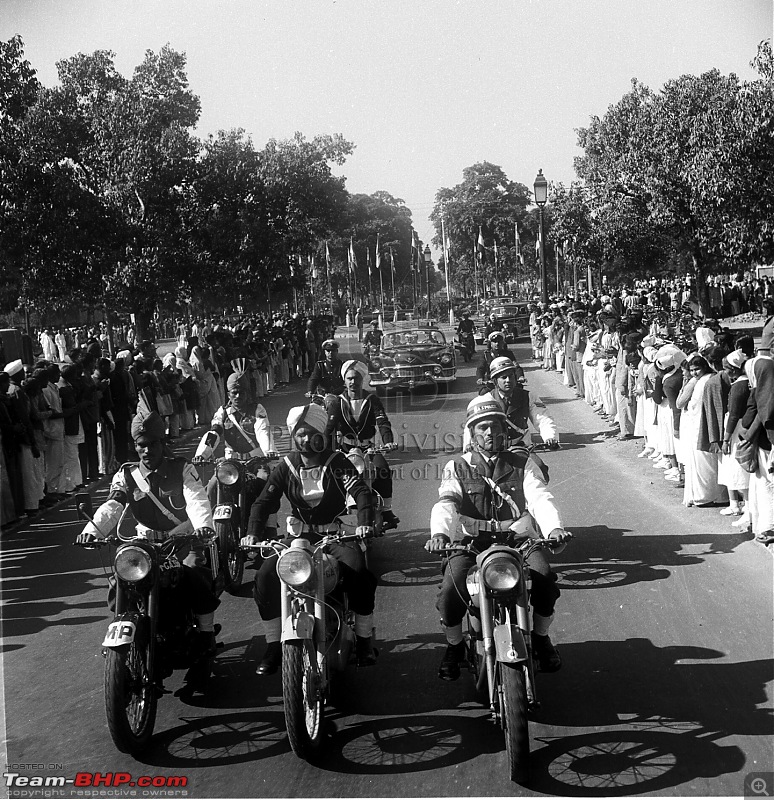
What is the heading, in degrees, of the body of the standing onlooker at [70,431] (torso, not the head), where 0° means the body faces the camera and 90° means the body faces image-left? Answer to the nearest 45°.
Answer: approximately 270°

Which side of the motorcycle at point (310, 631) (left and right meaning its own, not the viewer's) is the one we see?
front

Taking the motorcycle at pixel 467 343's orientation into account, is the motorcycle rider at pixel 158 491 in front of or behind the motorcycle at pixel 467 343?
in front

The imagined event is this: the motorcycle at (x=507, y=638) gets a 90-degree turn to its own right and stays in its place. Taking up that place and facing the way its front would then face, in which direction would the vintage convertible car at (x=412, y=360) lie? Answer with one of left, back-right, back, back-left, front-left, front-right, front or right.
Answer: right

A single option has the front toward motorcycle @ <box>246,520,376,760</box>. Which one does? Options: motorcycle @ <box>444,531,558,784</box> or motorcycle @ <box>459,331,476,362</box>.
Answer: motorcycle @ <box>459,331,476,362</box>

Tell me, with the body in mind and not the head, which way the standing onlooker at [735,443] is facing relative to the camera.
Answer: to the viewer's left

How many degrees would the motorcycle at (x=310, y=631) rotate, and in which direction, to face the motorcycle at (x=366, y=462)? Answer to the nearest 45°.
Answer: approximately 180°

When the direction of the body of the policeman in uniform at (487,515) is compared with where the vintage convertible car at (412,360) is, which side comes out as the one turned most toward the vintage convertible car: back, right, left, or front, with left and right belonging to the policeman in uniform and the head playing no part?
back

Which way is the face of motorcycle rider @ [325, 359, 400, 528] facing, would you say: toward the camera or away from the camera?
toward the camera

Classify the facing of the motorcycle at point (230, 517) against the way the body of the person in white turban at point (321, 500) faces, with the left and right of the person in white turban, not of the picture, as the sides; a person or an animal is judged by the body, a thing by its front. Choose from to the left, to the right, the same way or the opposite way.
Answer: the same way

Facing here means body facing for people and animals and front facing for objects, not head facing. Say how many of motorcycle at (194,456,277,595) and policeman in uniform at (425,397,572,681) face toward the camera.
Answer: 2

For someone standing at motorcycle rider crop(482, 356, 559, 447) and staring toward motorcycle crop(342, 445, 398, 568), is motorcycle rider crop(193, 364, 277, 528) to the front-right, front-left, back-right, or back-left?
front-right

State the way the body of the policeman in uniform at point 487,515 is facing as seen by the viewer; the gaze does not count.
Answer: toward the camera

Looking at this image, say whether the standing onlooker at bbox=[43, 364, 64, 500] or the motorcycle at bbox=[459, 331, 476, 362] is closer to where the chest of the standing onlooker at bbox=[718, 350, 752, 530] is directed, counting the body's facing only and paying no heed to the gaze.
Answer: the standing onlooker

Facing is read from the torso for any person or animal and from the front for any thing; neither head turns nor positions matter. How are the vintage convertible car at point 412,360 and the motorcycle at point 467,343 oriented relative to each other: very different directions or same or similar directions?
same or similar directions

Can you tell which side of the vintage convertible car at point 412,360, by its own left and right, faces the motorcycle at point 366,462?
front

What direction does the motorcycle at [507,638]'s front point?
toward the camera

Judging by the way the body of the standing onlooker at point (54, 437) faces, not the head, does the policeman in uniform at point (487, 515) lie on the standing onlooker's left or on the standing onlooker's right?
on the standing onlooker's right
